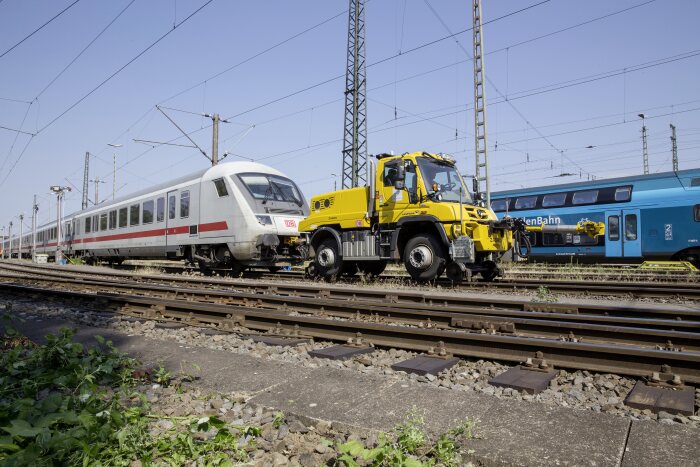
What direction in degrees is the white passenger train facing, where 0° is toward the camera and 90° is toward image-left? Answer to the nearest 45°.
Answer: approximately 315°

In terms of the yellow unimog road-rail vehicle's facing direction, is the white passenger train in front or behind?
behind

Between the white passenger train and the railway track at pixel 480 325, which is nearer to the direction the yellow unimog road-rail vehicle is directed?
the railway track

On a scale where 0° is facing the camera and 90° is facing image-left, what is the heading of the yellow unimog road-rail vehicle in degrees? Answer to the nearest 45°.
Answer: approximately 315°

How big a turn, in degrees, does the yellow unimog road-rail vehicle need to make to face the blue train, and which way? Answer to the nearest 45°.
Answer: approximately 90° to its left

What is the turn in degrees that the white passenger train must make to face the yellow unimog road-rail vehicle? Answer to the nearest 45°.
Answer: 0° — it already faces it
